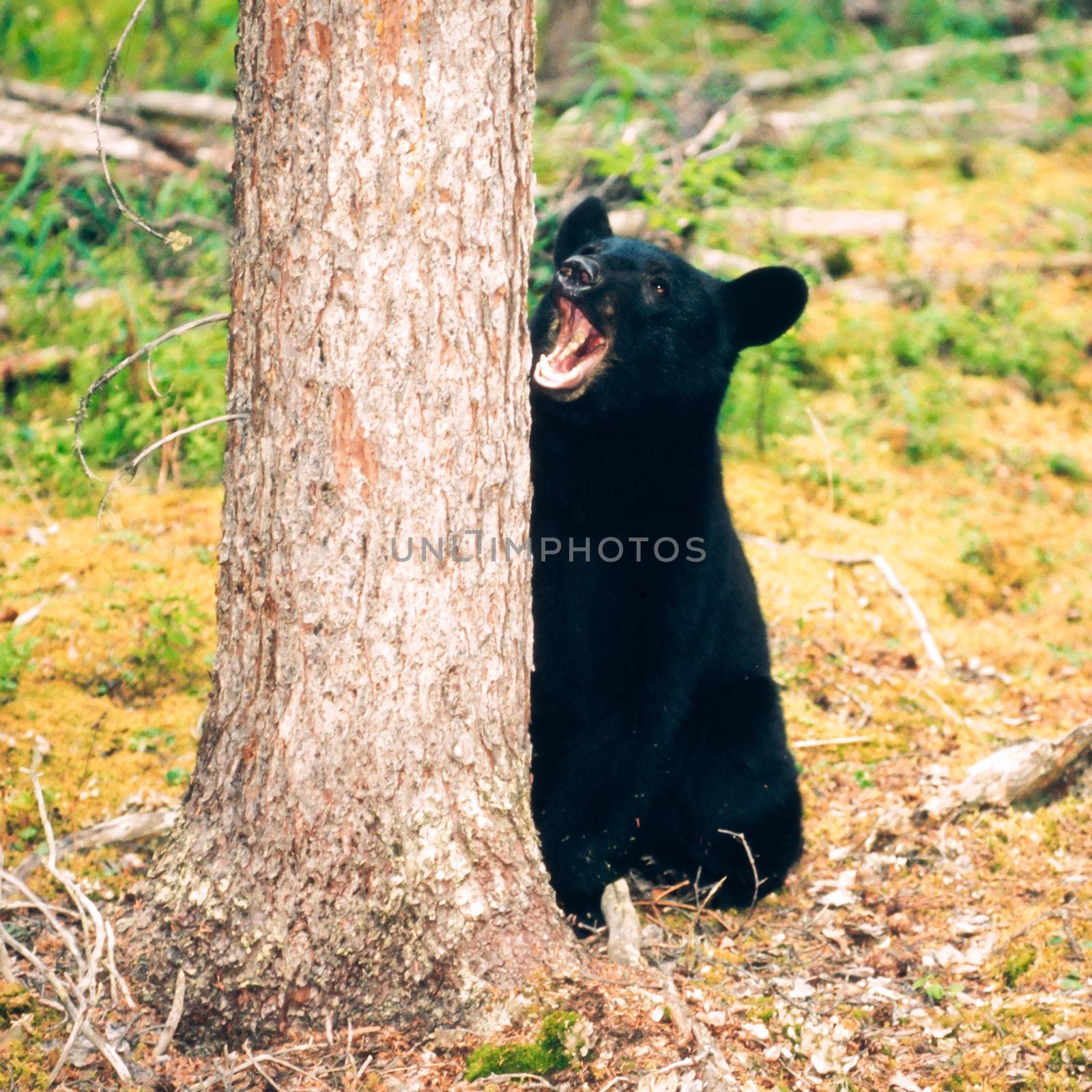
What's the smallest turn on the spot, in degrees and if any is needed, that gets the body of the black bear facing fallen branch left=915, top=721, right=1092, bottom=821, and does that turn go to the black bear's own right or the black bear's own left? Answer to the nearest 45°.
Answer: approximately 135° to the black bear's own left

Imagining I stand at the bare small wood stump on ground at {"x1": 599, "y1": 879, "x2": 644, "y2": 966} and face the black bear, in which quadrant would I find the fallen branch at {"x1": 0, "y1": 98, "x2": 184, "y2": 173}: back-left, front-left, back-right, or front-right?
front-left

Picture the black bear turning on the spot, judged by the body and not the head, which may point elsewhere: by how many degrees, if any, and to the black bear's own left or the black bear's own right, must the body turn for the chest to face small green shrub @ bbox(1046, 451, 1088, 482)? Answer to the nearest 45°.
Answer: approximately 180°

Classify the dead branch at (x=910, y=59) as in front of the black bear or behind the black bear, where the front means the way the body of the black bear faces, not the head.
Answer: behind

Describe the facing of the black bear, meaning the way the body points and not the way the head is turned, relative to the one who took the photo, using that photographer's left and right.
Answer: facing the viewer and to the left of the viewer

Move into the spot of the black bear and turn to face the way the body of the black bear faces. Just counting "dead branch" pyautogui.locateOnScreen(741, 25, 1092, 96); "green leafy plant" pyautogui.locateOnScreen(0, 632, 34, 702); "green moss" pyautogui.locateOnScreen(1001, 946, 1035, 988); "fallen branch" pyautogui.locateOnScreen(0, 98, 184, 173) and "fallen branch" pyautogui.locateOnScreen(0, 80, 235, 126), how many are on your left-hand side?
1

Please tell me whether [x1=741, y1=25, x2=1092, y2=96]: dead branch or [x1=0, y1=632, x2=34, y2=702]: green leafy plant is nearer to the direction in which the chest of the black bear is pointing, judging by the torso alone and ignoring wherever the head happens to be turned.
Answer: the green leafy plant

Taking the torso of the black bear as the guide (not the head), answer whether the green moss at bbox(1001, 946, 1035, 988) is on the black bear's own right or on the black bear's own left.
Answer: on the black bear's own left

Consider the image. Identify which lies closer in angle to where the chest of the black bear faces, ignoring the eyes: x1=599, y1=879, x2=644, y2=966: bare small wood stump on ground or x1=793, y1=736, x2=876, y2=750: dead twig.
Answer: the bare small wood stump on ground

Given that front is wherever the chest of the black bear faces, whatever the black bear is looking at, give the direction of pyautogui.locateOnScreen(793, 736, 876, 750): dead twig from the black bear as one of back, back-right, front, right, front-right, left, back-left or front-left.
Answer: back

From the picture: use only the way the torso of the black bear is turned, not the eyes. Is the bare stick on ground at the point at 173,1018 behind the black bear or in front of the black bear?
in front

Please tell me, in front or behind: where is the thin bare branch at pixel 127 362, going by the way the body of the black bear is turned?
in front
